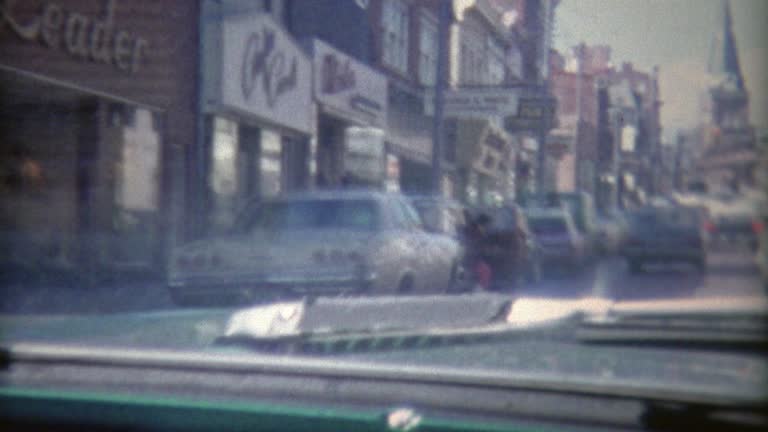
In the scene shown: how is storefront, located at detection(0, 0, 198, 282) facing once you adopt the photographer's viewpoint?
facing the viewer and to the right of the viewer

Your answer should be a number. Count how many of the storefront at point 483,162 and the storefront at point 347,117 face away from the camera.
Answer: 0

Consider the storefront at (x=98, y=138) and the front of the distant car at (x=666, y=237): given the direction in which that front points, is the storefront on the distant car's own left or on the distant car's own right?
on the distant car's own left

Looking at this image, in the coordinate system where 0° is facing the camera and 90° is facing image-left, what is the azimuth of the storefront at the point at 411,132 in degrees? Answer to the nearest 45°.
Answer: approximately 315°

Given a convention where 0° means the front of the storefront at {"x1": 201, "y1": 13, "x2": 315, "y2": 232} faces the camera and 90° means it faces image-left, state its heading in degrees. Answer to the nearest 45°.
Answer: approximately 315°

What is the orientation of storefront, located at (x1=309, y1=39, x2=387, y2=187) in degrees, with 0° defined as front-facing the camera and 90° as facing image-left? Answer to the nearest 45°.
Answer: approximately 315°

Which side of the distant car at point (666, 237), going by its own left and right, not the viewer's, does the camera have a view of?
back

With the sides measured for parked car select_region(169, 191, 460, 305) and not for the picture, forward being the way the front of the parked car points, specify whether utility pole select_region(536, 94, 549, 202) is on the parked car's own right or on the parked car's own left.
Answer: on the parked car's own right

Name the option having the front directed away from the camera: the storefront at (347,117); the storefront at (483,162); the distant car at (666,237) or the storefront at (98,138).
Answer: the distant car

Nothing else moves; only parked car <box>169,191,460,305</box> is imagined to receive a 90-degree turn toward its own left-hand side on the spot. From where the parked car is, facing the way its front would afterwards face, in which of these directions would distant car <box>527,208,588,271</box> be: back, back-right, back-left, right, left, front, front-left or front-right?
back-right

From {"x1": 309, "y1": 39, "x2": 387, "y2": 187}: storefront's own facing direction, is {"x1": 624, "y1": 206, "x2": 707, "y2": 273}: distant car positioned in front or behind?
in front

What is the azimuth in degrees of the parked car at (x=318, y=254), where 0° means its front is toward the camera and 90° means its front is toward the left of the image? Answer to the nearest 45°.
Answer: approximately 225°

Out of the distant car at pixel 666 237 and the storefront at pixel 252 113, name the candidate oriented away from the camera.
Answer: the distant car
